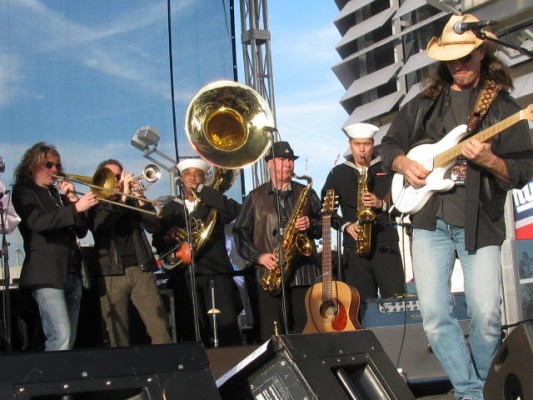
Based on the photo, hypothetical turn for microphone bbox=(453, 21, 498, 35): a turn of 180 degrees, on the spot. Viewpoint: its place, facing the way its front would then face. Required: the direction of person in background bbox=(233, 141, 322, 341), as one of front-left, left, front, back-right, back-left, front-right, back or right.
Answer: back-left

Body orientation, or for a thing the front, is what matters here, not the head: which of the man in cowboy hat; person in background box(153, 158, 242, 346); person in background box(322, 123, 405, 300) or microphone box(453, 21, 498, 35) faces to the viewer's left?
the microphone

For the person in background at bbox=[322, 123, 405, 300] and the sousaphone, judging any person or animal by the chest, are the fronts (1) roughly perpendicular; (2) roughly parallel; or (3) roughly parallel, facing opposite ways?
roughly parallel

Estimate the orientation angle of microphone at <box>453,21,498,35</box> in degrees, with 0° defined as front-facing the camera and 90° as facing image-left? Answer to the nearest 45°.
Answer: approximately 90°

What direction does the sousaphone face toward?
toward the camera

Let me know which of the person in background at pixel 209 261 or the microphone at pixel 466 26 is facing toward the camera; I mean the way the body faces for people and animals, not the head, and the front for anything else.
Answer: the person in background

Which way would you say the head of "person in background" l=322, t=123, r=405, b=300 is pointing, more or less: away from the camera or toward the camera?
toward the camera

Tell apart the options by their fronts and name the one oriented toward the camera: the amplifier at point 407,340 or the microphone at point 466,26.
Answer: the amplifier

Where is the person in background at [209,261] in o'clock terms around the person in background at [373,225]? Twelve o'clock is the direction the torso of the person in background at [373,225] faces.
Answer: the person in background at [209,261] is roughly at 3 o'clock from the person in background at [373,225].

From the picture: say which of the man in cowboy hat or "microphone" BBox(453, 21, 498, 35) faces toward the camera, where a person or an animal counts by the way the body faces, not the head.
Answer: the man in cowboy hat

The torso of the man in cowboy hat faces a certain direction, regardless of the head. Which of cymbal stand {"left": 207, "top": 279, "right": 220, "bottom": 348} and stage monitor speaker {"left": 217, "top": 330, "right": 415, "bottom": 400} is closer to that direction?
the stage monitor speaker

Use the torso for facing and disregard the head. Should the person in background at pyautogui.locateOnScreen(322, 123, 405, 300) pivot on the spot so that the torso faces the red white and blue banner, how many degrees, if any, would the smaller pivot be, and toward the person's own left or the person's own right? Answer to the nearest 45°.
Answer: approximately 90° to the person's own left

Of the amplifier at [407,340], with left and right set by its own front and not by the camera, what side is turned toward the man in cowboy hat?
front

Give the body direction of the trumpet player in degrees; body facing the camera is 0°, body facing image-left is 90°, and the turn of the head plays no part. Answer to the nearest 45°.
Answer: approximately 315°
